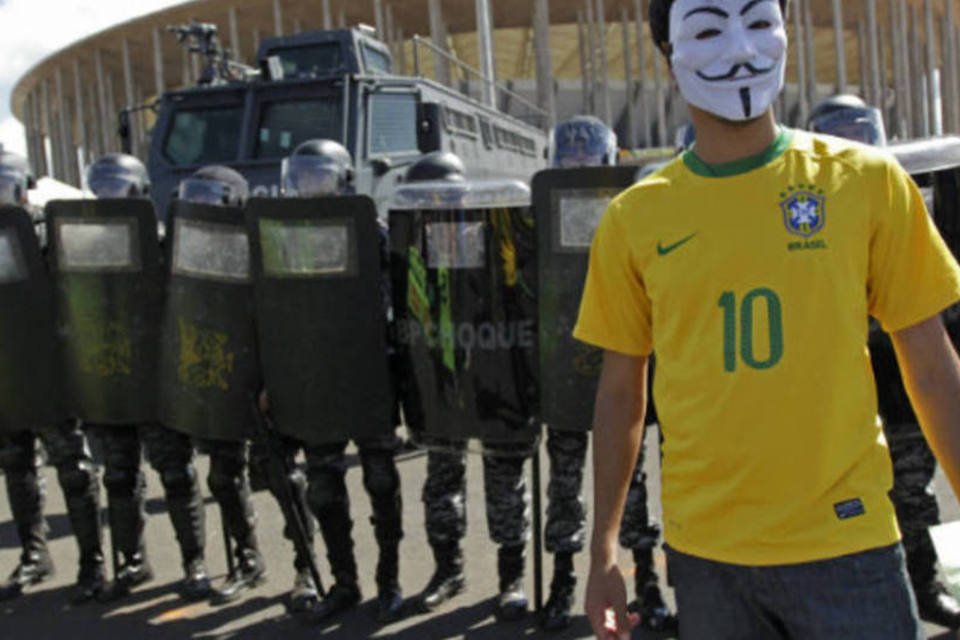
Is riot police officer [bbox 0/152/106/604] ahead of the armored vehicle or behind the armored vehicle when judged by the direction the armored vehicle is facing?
ahead

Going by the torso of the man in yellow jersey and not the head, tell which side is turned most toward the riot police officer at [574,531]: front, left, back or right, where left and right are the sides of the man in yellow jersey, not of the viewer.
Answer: back

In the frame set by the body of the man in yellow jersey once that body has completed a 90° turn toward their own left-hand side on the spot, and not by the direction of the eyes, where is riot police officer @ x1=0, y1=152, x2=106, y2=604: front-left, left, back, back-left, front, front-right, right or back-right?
back-left

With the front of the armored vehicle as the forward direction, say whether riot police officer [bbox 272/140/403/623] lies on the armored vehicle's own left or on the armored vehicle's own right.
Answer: on the armored vehicle's own left

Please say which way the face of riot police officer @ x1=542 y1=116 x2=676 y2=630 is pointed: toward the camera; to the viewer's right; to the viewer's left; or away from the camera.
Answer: toward the camera

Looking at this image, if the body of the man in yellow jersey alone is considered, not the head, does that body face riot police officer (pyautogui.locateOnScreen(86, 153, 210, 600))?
no

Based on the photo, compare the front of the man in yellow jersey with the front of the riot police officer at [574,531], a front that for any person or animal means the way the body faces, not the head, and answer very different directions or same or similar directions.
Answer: same or similar directions

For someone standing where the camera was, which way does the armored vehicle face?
facing the viewer and to the left of the viewer

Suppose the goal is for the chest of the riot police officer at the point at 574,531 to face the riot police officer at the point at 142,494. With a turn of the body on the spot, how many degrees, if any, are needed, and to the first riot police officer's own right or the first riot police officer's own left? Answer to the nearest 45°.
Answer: approximately 90° to the first riot police officer's own right

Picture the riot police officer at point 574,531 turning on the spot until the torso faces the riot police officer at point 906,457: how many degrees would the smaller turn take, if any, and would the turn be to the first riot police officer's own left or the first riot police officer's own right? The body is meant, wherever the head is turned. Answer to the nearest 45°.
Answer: approximately 90° to the first riot police officer's own left

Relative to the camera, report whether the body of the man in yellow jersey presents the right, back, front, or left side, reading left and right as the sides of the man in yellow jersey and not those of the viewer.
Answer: front

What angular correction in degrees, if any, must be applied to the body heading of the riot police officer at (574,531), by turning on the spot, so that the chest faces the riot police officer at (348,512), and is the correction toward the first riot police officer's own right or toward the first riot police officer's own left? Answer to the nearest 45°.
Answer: approximately 90° to the first riot police officer's own right

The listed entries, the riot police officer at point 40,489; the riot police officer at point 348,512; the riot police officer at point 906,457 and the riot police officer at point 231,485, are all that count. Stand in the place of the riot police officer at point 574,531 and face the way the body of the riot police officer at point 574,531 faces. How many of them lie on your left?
1

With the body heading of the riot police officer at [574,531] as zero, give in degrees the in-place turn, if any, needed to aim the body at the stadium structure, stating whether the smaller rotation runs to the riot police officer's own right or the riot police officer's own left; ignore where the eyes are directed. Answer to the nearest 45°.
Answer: approximately 180°

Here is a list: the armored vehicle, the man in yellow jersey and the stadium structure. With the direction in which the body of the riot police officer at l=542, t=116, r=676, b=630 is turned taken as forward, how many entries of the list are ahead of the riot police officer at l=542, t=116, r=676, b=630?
1

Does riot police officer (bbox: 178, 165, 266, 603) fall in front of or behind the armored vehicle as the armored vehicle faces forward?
in front

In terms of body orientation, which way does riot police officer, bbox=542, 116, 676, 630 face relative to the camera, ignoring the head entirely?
toward the camera

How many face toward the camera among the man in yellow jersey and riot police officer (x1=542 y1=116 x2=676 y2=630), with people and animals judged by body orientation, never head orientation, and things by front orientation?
2
